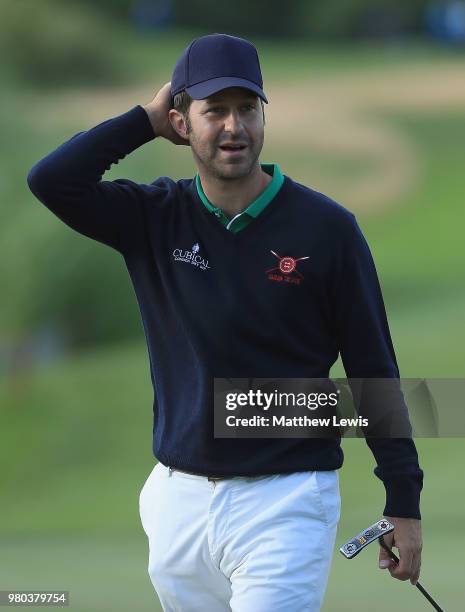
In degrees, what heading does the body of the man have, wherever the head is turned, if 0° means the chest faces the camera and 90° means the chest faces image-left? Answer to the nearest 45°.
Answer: approximately 0°

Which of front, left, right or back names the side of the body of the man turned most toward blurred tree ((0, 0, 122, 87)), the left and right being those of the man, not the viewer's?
back

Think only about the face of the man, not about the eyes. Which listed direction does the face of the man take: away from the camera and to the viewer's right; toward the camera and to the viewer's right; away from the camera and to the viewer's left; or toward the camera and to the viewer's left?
toward the camera and to the viewer's right
